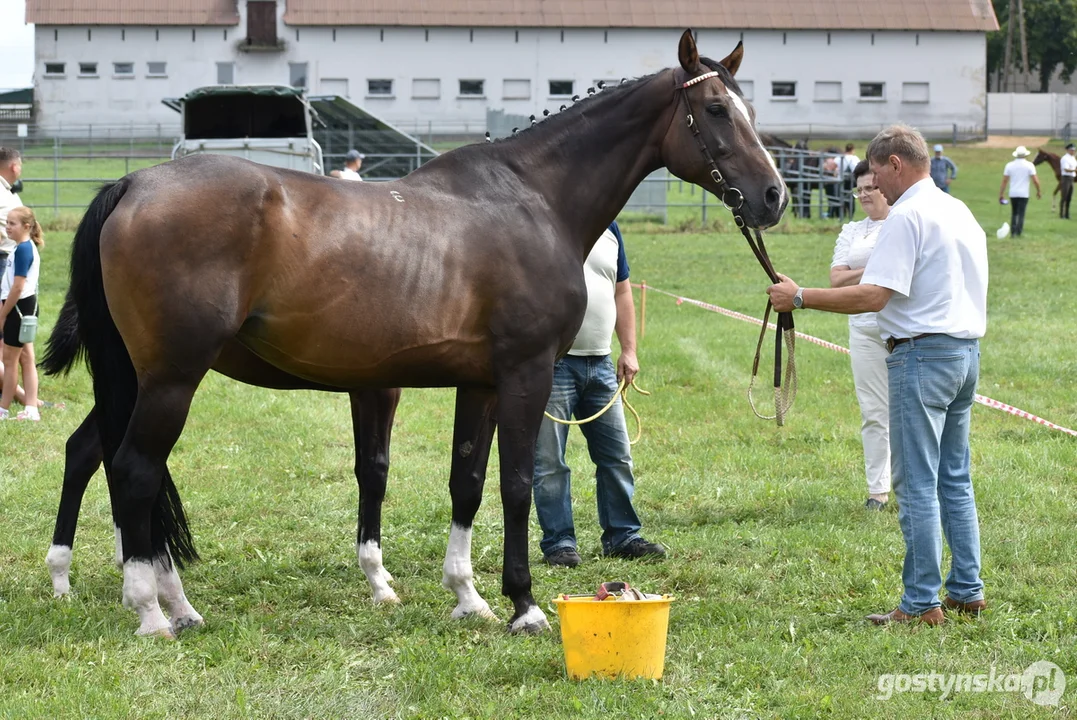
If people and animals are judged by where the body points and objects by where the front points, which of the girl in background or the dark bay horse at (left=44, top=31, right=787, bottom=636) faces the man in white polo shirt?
the dark bay horse

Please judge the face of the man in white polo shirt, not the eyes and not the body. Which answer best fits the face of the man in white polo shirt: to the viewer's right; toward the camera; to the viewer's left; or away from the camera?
to the viewer's left

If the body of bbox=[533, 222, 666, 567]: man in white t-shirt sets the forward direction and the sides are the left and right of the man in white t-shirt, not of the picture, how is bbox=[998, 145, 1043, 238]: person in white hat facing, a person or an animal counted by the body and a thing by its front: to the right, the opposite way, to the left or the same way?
the opposite way

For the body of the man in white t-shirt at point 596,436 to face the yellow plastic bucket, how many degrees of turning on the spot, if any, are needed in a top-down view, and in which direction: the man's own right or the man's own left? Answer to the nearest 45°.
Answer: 0° — they already face it

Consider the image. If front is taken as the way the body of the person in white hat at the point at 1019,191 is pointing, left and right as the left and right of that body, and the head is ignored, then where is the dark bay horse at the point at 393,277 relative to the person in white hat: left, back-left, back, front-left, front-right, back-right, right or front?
back

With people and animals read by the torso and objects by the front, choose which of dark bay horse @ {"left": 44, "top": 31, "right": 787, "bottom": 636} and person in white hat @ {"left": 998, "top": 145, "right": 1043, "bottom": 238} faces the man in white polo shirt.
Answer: the dark bay horse

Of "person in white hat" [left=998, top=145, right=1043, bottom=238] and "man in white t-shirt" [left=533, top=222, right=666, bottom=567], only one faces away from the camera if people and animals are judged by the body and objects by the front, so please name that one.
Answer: the person in white hat

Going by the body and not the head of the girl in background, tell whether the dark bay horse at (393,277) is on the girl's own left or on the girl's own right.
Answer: on the girl's own left

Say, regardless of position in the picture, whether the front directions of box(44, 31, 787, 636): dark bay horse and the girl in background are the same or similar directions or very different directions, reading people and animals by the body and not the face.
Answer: very different directions

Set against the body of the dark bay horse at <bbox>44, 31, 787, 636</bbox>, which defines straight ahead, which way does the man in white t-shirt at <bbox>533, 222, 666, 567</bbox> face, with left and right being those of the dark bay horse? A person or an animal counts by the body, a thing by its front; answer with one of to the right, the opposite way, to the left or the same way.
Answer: to the right
